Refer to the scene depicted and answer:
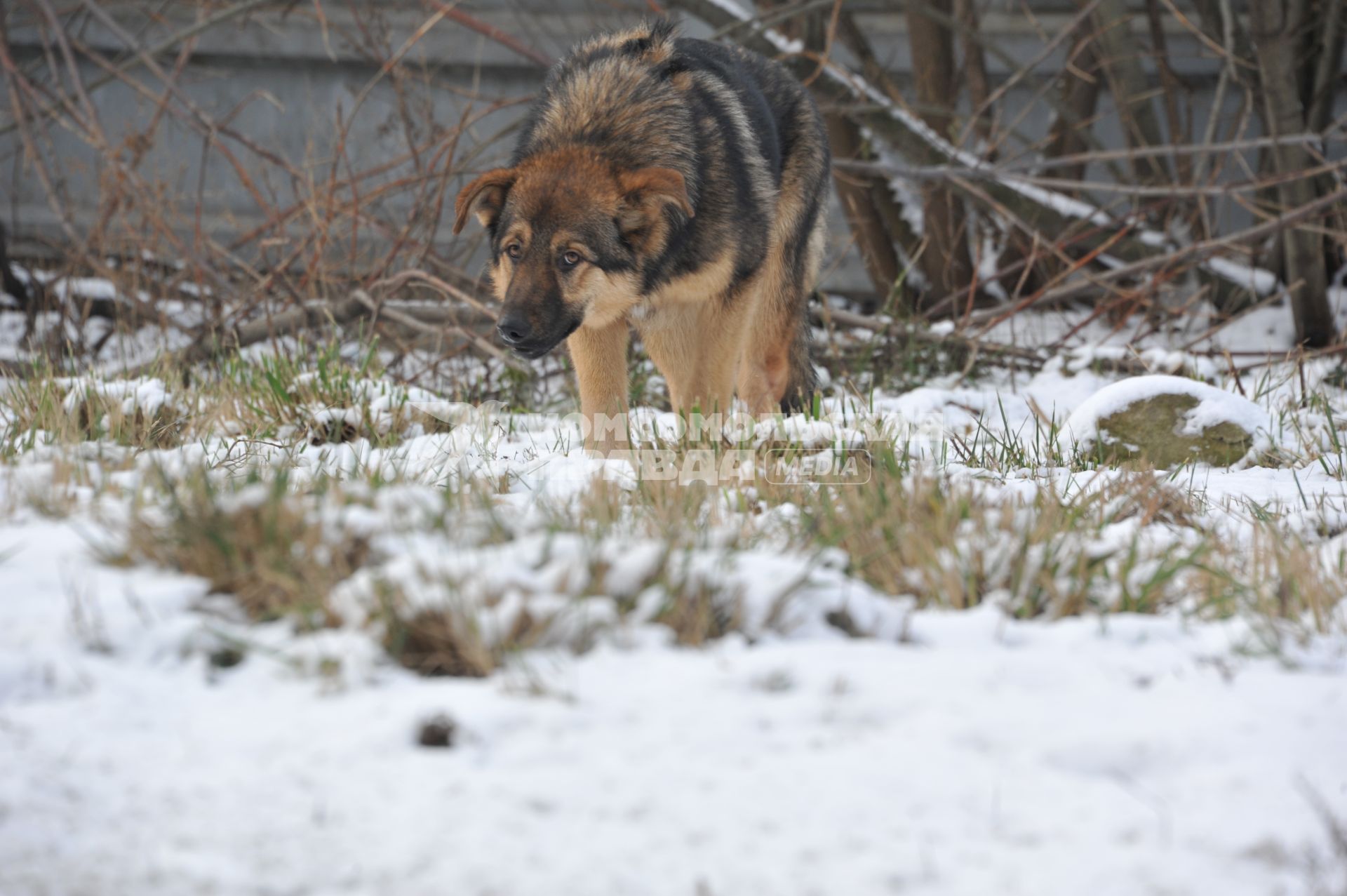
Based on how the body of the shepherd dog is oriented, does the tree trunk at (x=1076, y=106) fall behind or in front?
behind

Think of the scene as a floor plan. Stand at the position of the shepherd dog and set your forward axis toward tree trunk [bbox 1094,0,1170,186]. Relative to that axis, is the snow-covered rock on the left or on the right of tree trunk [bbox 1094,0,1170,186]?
right

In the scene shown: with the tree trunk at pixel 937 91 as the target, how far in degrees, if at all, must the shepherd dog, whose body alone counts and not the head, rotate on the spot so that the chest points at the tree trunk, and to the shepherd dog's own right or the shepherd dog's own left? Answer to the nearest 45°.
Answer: approximately 180°

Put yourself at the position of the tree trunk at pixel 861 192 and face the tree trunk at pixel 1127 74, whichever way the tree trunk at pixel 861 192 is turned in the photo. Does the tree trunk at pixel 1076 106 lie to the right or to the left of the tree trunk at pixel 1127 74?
left

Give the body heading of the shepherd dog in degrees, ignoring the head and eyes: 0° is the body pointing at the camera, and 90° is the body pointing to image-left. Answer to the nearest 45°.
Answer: approximately 45°

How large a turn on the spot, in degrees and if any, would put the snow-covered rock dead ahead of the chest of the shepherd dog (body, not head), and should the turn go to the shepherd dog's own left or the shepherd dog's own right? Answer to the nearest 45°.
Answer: approximately 135° to the shepherd dog's own left

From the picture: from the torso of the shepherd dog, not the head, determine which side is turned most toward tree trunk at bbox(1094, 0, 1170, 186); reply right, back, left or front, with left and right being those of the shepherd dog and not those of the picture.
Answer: back

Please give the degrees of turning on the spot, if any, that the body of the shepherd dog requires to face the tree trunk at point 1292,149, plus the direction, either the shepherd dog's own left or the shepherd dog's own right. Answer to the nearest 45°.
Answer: approximately 180°
